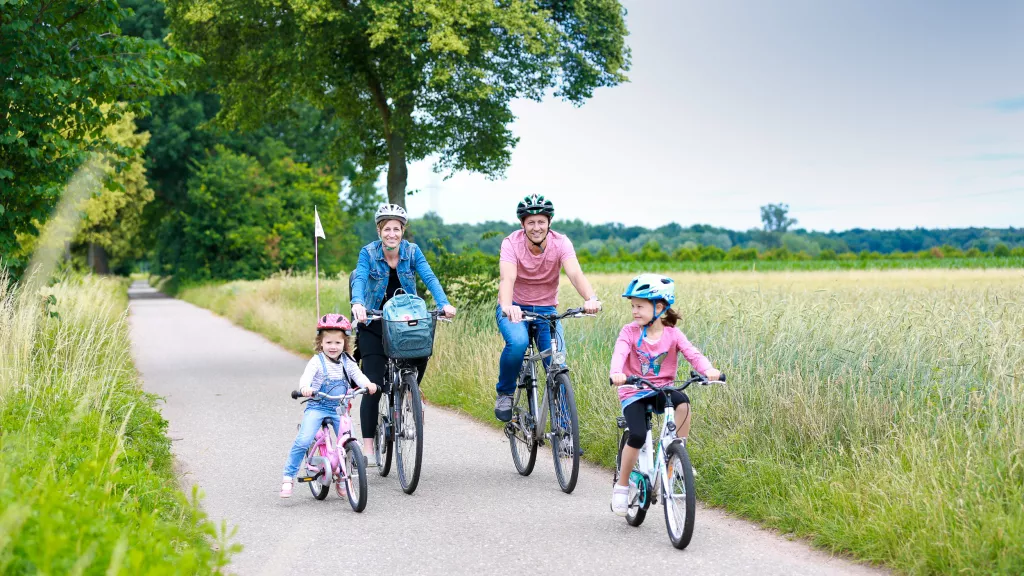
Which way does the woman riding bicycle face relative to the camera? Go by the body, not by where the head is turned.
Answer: toward the camera

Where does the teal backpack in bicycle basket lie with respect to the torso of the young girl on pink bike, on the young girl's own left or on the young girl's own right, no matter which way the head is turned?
on the young girl's own left

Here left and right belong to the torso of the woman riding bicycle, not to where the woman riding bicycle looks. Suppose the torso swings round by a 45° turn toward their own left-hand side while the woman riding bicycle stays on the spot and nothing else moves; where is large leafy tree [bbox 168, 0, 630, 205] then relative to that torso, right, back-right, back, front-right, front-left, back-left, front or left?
back-left

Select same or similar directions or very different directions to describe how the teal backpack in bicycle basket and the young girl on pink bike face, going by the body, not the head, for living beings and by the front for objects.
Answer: same or similar directions

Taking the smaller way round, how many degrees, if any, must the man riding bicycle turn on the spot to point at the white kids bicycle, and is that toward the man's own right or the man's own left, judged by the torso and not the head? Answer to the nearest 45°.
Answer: approximately 45° to the man's own left

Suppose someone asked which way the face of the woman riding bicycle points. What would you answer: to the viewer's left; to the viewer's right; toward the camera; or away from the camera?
toward the camera

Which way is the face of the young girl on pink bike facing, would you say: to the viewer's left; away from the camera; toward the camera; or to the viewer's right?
toward the camera

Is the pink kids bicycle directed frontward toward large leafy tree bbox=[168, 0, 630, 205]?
no

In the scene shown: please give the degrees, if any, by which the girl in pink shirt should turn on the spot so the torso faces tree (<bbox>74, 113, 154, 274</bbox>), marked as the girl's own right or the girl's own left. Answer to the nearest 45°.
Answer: approximately 135° to the girl's own right

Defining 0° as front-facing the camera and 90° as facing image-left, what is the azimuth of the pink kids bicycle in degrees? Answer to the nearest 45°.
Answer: approximately 315°

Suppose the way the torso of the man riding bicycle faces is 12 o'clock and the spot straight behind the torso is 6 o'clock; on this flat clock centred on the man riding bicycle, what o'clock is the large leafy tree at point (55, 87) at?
The large leafy tree is roughly at 4 o'clock from the man riding bicycle.

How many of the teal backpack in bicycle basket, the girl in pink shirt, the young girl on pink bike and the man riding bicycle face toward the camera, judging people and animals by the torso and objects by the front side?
4

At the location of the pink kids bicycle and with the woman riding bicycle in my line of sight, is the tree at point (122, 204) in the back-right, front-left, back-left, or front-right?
front-left

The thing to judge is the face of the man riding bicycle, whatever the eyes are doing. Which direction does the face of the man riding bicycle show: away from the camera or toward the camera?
toward the camera

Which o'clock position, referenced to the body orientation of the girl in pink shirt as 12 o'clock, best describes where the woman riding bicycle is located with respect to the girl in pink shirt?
The woman riding bicycle is roughly at 4 o'clock from the girl in pink shirt.
